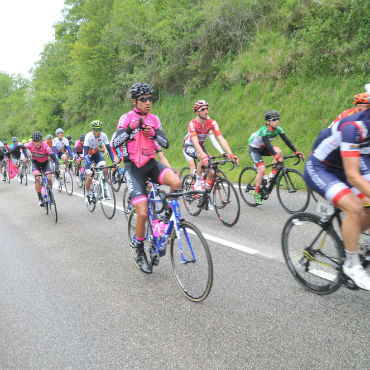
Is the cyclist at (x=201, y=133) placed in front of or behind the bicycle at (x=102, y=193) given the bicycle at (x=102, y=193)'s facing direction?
in front

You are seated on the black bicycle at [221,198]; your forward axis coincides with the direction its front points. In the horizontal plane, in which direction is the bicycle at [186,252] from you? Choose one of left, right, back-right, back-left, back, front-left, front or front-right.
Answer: front-right

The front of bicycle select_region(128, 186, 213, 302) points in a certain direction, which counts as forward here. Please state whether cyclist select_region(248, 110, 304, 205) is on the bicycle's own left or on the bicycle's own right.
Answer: on the bicycle's own left

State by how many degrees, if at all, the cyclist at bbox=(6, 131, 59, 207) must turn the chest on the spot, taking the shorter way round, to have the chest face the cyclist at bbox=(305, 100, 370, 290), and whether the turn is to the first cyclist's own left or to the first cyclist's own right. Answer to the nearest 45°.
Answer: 0° — they already face them

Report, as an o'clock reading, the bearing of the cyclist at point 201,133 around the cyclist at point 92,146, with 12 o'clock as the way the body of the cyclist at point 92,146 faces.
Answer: the cyclist at point 201,133 is roughly at 12 o'clock from the cyclist at point 92,146.

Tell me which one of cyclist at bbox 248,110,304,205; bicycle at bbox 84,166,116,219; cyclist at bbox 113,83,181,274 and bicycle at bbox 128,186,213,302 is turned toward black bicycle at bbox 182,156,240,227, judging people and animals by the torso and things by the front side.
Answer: bicycle at bbox 84,166,116,219

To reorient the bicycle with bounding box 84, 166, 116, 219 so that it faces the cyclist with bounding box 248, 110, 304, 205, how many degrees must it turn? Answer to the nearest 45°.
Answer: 0° — it already faces them

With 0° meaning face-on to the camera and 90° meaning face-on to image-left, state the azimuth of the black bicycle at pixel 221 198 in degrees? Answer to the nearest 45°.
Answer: approximately 315°

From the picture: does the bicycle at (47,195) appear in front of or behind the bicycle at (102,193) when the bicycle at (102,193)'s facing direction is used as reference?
behind

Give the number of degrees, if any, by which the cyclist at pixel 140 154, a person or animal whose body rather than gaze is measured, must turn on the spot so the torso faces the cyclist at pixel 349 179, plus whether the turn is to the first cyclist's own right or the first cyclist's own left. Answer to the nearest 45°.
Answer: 0° — they already face them
